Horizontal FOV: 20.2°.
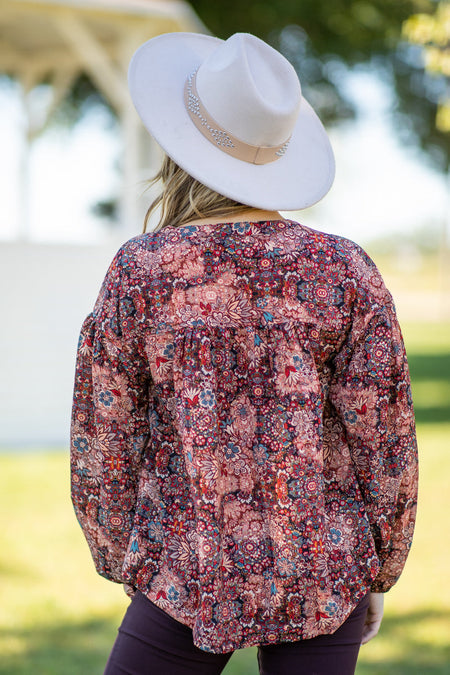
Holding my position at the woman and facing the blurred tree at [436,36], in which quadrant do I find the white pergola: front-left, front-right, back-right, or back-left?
front-left

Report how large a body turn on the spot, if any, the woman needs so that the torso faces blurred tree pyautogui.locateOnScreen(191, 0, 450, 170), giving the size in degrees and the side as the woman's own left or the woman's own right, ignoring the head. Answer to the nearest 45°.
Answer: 0° — they already face it

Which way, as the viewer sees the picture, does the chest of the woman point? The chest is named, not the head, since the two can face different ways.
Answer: away from the camera
